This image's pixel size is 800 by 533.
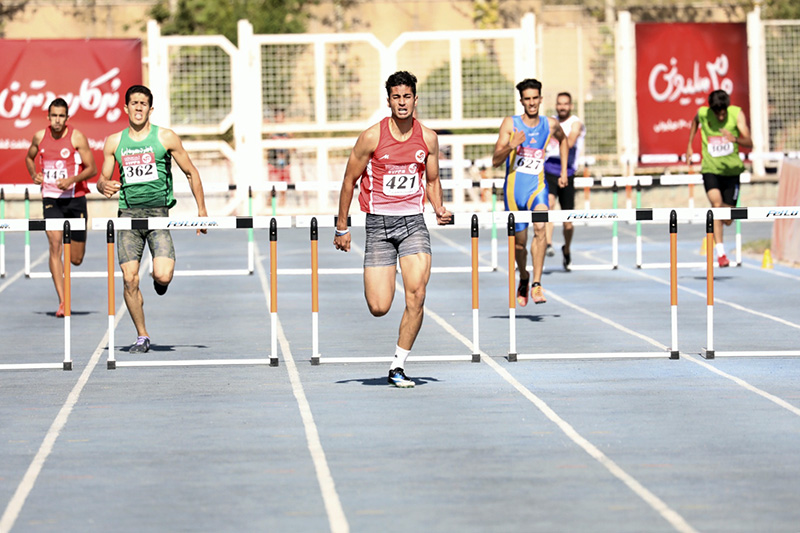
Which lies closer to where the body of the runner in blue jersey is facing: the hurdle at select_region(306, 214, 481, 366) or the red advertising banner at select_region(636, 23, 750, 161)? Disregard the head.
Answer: the hurdle

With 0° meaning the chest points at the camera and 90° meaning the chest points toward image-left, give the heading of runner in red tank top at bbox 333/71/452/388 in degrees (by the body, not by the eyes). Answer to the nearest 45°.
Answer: approximately 0°

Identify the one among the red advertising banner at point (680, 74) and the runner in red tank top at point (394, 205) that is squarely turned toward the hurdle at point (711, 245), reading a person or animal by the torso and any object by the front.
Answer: the red advertising banner

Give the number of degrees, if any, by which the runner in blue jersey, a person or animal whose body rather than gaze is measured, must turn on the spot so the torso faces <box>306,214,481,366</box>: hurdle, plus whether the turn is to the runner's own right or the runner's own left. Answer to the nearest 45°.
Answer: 0° — they already face it

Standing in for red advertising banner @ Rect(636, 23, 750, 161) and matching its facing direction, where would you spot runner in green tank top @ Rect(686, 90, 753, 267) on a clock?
The runner in green tank top is roughly at 12 o'clock from the red advertising banner.

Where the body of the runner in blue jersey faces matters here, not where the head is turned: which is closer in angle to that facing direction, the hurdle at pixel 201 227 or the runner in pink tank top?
the hurdle

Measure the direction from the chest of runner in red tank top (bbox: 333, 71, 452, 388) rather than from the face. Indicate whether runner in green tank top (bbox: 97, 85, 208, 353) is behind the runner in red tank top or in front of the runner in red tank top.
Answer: behind

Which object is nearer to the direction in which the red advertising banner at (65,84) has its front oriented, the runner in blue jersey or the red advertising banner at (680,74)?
the runner in blue jersey

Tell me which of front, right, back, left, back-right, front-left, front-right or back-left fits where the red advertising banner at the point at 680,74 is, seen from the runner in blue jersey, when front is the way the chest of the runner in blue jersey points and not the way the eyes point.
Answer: back

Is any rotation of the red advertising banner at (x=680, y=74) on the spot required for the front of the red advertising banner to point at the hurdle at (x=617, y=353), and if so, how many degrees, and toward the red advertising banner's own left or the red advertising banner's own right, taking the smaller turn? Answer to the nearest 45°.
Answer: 0° — it already faces it

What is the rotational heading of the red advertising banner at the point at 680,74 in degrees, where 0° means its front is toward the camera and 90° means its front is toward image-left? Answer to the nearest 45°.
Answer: approximately 0°

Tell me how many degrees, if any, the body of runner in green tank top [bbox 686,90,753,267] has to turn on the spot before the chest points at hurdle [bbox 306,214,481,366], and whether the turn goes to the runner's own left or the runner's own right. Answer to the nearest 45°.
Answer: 0° — they already face it
